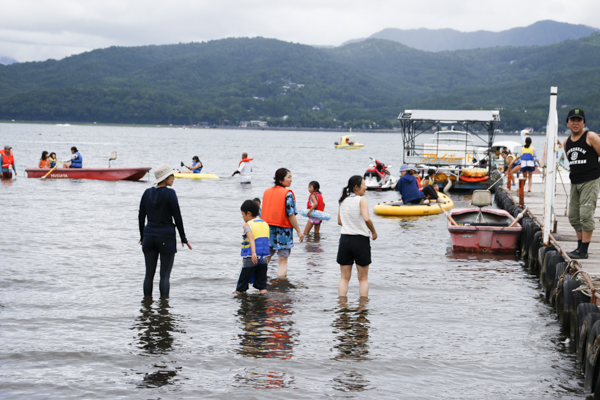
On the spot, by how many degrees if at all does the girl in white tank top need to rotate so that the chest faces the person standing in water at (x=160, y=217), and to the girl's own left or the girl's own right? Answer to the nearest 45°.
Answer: approximately 135° to the girl's own left

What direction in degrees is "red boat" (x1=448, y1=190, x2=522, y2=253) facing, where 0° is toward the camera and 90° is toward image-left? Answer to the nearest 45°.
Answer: approximately 180°

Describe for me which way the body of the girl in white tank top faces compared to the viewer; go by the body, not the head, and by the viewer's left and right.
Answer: facing away from the viewer and to the right of the viewer

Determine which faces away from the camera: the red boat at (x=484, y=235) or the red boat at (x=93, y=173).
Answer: the red boat at (x=484, y=235)

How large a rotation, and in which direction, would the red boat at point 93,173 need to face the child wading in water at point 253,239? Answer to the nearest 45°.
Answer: approximately 90° to its right

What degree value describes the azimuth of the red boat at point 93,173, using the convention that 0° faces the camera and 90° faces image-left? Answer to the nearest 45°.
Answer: approximately 270°

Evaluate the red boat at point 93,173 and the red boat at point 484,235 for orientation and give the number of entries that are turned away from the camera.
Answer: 1

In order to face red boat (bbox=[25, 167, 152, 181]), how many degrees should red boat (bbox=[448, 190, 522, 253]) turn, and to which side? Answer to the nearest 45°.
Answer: approximately 45° to its left

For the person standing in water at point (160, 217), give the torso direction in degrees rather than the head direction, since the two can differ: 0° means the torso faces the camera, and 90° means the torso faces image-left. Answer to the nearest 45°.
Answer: approximately 225°
